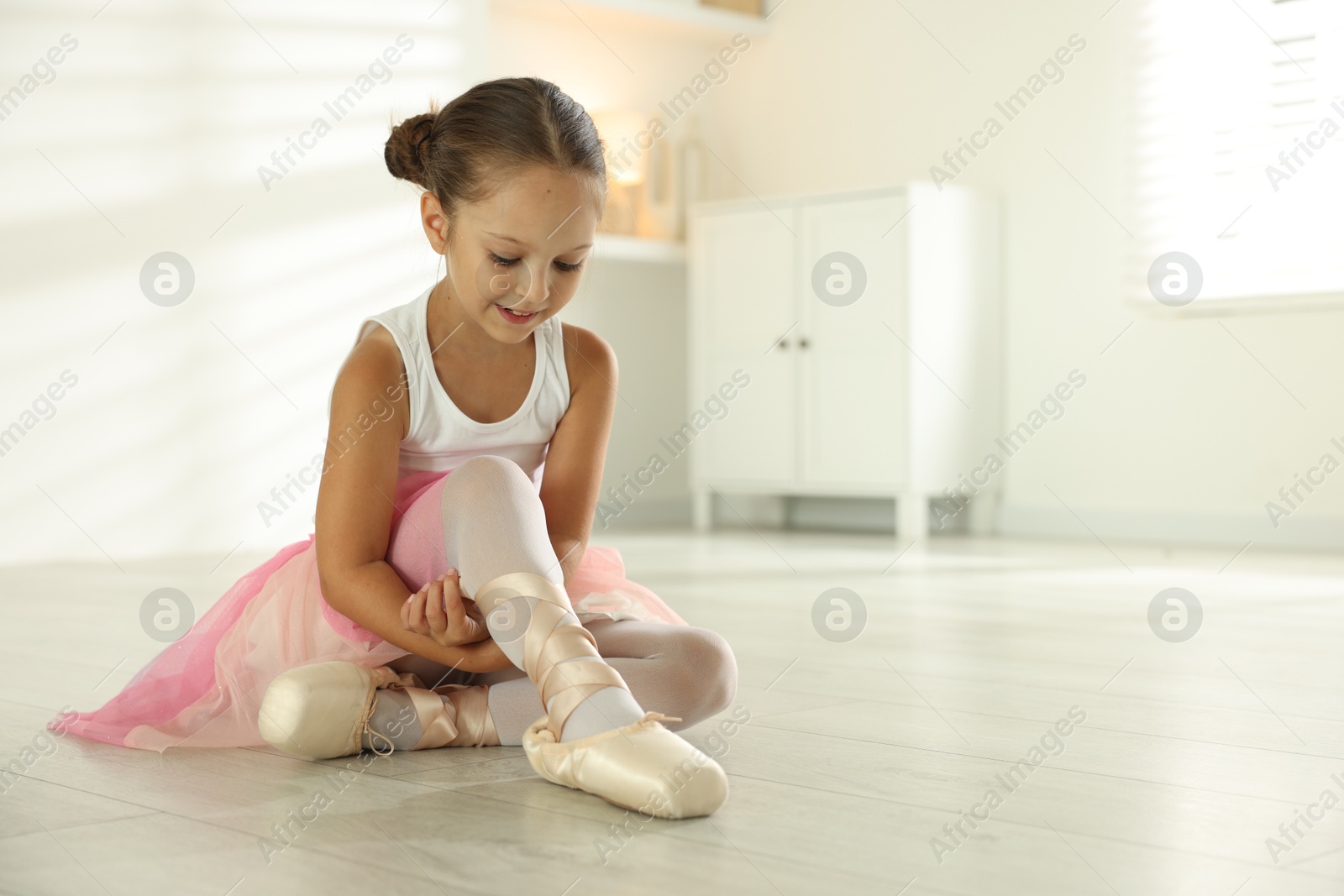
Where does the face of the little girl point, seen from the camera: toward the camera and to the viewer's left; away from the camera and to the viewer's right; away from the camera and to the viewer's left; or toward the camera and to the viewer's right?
toward the camera and to the viewer's right

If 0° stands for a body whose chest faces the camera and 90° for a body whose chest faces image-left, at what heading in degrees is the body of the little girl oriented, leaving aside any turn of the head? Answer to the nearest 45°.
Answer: approximately 315°

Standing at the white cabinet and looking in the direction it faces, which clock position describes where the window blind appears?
The window blind is roughly at 8 o'clock from the white cabinet.

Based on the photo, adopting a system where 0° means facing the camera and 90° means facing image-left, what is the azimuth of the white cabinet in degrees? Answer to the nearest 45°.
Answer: approximately 45°
